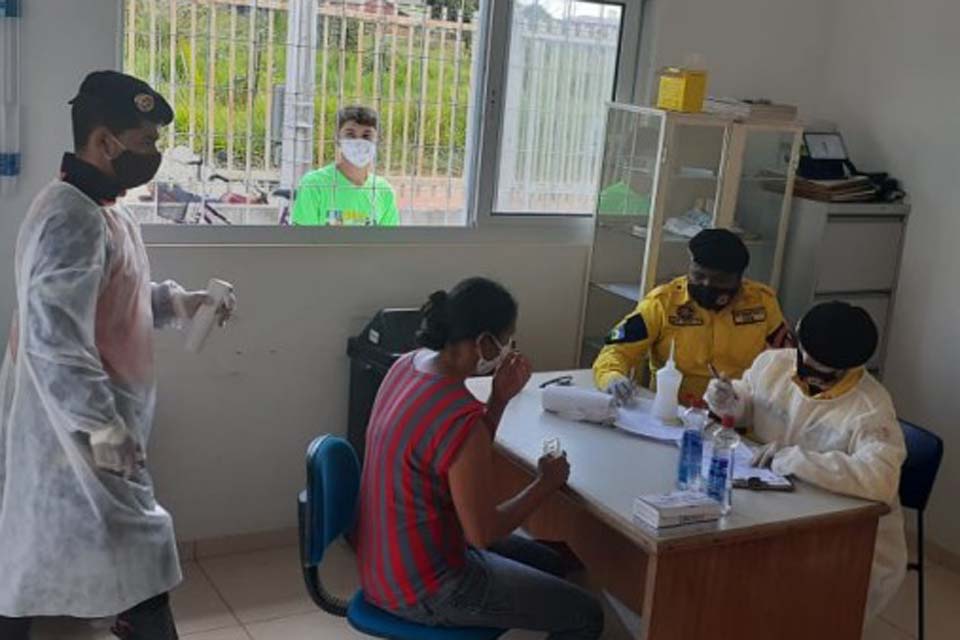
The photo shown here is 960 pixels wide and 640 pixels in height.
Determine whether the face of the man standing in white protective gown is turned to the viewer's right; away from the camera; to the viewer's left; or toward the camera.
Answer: to the viewer's right

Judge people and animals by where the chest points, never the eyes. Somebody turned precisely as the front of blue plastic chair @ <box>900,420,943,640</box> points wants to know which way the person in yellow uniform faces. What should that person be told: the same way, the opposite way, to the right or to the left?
to the left

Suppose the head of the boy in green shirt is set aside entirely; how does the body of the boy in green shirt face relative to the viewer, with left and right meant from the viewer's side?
facing the viewer

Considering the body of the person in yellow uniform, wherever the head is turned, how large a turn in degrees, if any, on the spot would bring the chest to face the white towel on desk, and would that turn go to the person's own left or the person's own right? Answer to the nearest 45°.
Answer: approximately 45° to the person's own right

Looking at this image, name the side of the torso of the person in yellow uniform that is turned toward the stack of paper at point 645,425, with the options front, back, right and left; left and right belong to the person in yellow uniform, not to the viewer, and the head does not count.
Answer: front

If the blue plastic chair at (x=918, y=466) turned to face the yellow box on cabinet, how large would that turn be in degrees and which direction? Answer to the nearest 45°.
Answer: approximately 45° to its right

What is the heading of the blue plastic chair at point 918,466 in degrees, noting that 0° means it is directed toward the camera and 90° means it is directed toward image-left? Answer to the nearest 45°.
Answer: approximately 90°

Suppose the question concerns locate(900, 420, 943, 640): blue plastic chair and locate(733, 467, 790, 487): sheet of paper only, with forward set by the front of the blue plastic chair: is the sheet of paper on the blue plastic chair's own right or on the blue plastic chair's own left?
on the blue plastic chair's own left

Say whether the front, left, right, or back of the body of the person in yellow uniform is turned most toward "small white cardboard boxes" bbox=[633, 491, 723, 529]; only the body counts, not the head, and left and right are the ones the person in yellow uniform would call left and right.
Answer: front

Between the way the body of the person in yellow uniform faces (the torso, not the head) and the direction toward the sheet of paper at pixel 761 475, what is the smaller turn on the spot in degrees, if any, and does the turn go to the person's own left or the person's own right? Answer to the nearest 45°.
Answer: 0° — they already face it

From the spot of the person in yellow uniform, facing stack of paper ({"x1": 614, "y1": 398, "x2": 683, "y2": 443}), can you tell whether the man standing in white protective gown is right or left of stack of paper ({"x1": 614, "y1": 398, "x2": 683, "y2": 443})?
right

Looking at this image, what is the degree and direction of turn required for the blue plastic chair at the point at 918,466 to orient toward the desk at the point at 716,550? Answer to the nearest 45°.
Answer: approximately 45° to its left

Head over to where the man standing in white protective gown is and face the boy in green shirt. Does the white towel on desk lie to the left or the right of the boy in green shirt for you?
right
